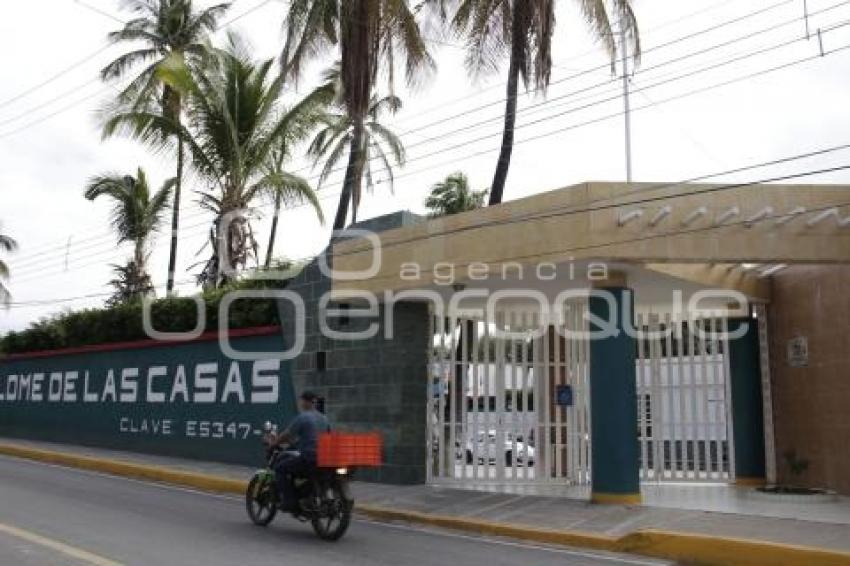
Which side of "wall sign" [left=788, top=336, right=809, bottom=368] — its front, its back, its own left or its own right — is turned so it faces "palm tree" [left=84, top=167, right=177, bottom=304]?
right

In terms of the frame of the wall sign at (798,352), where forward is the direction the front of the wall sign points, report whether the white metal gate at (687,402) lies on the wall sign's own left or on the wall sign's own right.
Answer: on the wall sign's own right

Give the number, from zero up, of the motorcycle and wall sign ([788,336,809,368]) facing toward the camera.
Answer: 1

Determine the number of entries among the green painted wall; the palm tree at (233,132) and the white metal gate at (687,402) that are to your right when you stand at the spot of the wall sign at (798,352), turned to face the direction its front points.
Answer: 3

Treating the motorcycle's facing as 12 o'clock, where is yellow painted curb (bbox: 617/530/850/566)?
The yellow painted curb is roughly at 5 o'clock from the motorcycle.

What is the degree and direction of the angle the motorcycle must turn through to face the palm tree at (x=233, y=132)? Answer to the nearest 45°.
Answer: approximately 45° to its right

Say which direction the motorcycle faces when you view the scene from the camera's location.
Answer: facing away from the viewer and to the left of the viewer

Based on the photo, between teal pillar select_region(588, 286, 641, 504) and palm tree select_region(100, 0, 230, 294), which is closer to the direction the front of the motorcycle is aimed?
the palm tree

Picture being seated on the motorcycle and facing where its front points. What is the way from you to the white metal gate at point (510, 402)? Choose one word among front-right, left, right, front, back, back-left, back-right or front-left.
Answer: right

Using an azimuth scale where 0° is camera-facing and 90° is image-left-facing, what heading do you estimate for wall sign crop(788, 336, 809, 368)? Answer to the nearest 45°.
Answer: approximately 0°

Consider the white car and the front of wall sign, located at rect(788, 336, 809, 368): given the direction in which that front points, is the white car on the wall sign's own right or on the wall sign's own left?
on the wall sign's own right

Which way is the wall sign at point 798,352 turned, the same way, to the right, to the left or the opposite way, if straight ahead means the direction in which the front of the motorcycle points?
to the left

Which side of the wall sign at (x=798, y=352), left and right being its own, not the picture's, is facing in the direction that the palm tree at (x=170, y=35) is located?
right

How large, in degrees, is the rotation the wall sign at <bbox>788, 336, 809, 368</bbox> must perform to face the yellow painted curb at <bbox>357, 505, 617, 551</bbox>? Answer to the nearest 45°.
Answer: approximately 45° to its right

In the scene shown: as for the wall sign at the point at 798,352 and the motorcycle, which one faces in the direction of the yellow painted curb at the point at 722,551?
the wall sign
